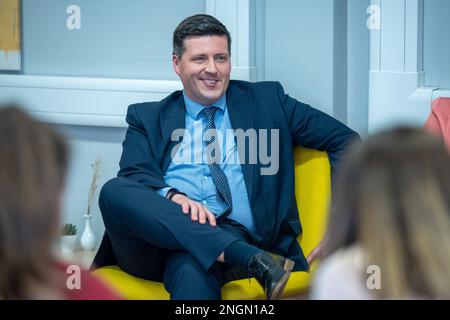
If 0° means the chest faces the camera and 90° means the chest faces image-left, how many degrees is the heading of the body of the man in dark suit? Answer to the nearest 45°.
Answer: approximately 0°

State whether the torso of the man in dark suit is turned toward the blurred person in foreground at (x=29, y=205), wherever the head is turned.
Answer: yes

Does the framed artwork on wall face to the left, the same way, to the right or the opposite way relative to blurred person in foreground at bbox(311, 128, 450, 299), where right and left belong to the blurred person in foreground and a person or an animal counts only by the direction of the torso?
the opposite way

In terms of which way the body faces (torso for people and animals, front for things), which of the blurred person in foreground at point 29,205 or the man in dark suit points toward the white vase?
the blurred person in foreground

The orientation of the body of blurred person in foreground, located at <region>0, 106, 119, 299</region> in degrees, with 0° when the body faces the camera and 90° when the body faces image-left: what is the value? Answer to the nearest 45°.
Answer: approximately 180°

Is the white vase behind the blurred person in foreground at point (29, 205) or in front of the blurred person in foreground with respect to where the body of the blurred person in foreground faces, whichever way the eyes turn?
in front

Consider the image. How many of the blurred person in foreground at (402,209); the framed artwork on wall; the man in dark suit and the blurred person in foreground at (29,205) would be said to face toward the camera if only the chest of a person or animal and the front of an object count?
2

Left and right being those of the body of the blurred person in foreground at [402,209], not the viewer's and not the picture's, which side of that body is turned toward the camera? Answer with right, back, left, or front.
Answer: back

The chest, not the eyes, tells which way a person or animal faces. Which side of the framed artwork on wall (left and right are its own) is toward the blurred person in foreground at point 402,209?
front

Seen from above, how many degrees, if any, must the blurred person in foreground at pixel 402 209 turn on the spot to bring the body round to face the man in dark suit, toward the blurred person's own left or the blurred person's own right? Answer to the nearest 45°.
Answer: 0° — they already face them

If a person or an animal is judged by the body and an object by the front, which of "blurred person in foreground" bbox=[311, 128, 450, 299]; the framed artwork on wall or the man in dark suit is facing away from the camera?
the blurred person in foreground
